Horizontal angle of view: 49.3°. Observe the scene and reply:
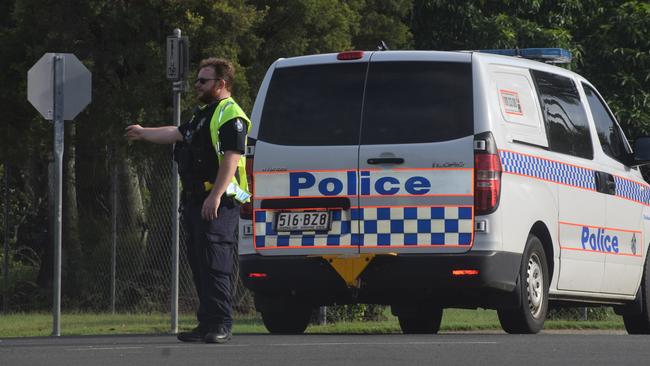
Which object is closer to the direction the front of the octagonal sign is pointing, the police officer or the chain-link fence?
the chain-link fence

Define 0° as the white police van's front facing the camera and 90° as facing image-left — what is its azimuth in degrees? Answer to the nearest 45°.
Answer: approximately 225°

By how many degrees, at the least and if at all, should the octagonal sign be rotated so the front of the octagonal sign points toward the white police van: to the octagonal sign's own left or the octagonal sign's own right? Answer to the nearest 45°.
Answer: approximately 135° to the octagonal sign's own right

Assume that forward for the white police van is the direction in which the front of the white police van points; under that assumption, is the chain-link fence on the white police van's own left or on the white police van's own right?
on the white police van's own left

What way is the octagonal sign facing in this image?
away from the camera
